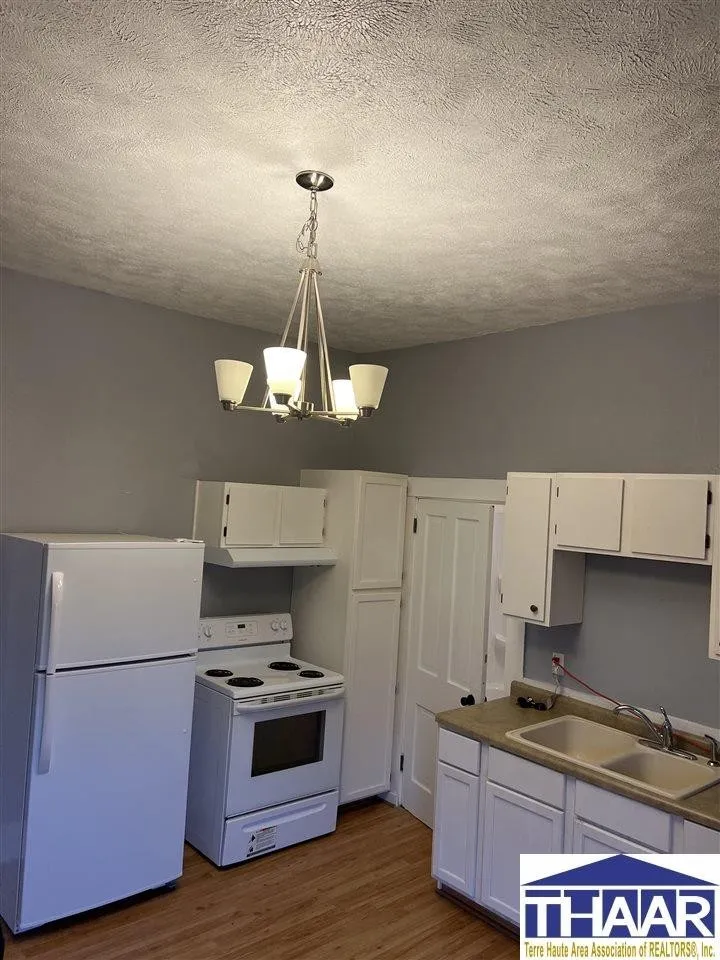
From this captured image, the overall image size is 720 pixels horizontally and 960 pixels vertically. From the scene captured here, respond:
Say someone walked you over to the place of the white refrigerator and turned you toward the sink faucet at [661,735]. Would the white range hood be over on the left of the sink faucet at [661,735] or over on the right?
left

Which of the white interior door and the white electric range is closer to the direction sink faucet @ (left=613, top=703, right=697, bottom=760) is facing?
the white electric range

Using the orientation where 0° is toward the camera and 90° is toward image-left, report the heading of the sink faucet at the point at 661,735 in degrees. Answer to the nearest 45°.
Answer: approximately 45°

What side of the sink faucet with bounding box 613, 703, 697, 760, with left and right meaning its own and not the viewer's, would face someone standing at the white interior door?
right

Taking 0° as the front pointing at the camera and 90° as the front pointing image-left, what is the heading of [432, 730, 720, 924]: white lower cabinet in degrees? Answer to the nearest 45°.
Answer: approximately 45°

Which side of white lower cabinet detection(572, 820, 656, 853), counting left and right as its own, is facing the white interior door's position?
right

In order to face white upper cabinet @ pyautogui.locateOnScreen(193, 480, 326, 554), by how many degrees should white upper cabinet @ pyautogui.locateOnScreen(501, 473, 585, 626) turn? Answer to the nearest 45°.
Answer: approximately 45° to its right

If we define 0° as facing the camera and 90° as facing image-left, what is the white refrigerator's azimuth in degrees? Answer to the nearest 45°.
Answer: approximately 315°

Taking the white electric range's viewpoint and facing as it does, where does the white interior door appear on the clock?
The white interior door is roughly at 10 o'clock from the white electric range.

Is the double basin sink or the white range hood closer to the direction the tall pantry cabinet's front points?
the double basin sink

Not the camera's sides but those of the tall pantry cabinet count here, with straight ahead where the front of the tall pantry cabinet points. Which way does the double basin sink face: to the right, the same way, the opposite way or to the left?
to the right
